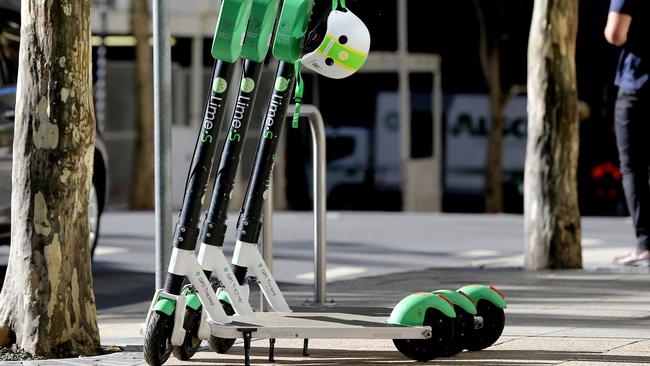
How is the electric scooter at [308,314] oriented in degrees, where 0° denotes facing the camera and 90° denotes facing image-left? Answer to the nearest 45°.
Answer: approximately 90°

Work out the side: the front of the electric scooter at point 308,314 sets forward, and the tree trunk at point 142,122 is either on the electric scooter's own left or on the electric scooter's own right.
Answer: on the electric scooter's own right

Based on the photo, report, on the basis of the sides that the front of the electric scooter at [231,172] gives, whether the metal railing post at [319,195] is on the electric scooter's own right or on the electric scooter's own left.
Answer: on the electric scooter's own right

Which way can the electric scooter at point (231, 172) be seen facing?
to the viewer's left

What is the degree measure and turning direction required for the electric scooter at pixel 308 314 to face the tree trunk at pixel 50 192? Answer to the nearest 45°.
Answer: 0° — it already faces it

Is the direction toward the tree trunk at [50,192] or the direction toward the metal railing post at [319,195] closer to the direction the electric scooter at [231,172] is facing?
the tree trunk
